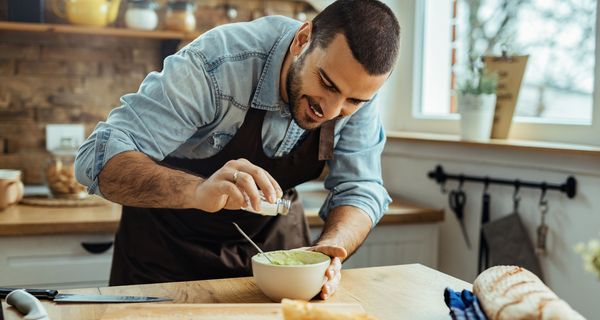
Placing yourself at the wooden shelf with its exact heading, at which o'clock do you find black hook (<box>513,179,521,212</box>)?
The black hook is roughly at 10 o'clock from the wooden shelf.

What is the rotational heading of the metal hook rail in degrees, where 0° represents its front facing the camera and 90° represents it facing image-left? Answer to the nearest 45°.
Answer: approximately 45°

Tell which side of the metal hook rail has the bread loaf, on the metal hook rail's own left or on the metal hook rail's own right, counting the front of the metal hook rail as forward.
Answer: on the metal hook rail's own left

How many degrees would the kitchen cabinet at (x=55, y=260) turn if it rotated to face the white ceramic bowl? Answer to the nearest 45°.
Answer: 0° — it already faces it

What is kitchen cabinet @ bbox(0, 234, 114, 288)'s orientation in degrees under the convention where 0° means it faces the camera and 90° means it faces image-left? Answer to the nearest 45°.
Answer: approximately 0°

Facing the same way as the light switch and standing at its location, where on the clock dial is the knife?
The knife is roughly at 12 o'clock from the light switch.

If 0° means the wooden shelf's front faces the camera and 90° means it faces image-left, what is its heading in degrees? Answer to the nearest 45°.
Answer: approximately 0°
